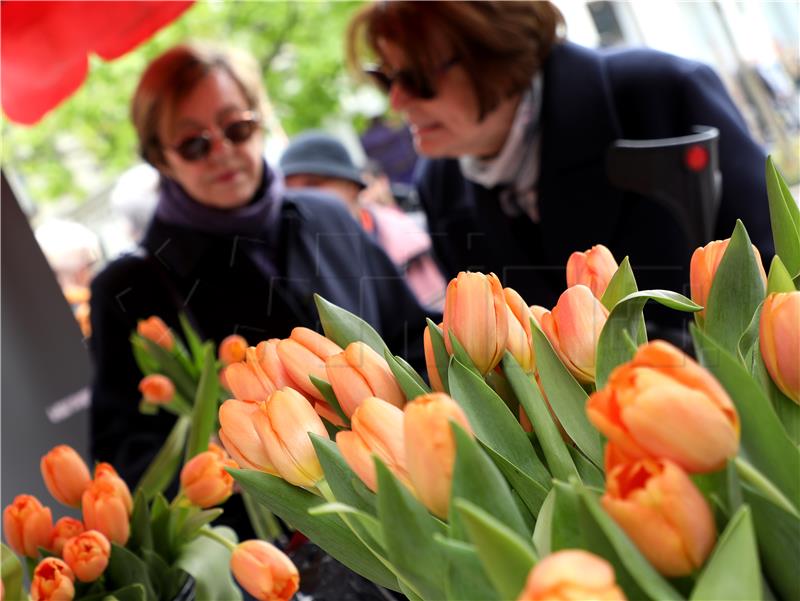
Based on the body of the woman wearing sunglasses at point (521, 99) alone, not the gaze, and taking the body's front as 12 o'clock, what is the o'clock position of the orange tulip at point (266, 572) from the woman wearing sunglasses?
The orange tulip is roughly at 11 o'clock from the woman wearing sunglasses.

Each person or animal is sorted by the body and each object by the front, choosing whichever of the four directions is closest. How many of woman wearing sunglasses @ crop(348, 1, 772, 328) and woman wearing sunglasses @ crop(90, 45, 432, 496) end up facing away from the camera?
0

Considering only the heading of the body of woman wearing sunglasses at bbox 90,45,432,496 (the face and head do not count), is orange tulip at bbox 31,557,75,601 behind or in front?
in front

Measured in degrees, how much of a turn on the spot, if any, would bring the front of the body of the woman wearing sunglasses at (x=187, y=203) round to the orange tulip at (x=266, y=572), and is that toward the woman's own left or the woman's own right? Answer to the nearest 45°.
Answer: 0° — they already face it

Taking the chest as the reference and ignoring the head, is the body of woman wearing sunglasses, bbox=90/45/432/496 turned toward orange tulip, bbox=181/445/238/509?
yes

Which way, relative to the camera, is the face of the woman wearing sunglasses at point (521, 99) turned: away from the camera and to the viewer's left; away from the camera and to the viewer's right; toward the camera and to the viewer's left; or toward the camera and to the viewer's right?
toward the camera and to the viewer's left

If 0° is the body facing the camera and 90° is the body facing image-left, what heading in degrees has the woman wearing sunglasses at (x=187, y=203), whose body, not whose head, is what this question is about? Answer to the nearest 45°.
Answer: approximately 0°

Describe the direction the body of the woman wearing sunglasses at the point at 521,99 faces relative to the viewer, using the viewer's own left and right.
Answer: facing the viewer and to the left of the viewer

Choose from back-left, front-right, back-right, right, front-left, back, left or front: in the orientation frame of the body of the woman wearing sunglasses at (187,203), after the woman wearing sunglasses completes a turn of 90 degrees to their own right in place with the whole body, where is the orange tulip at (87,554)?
left

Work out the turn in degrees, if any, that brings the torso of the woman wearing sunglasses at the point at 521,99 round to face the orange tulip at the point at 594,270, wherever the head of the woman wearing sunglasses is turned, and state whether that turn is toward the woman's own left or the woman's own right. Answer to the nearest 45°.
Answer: approximately 45° to the woman's own left

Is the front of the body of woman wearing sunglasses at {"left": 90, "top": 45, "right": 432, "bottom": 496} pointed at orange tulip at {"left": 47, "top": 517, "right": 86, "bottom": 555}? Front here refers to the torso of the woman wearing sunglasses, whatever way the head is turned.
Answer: yes

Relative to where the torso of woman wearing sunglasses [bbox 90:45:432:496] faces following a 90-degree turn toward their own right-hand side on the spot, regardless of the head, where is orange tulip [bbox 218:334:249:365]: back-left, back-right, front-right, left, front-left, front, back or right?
left

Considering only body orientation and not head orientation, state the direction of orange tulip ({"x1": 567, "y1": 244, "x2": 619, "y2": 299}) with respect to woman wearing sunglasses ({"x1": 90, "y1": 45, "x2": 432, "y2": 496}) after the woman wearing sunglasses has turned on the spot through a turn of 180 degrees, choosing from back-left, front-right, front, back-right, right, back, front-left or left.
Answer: back
